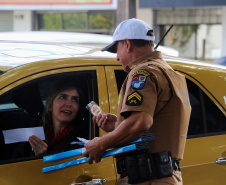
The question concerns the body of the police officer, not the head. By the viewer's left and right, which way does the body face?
facing away from the viewer and to the left of the viewer

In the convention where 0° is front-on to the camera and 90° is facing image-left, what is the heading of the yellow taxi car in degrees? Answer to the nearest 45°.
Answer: approximately 90°

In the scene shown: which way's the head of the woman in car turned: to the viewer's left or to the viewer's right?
to the viewer's right

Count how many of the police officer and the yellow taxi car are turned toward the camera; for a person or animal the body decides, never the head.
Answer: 0

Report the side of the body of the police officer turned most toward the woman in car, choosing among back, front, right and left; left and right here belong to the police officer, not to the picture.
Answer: front

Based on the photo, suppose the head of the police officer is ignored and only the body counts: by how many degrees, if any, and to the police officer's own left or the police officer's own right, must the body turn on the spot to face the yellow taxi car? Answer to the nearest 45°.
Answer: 0° — they already face it
